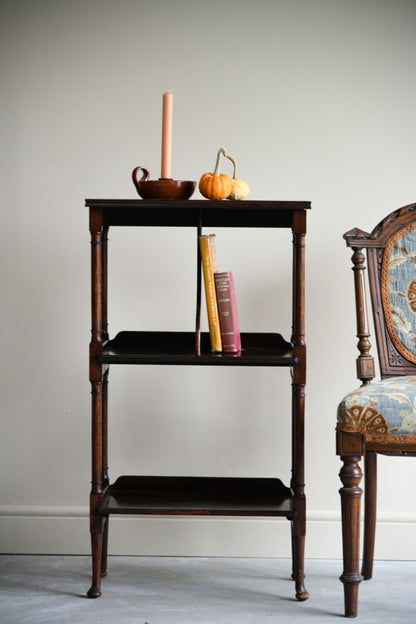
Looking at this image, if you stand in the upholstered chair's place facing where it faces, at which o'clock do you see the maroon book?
The maroon book is roughly at 2 o'clock from the upholstered chair.

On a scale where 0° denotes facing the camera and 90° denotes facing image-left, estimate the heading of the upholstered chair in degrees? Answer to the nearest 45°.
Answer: approximately 0°

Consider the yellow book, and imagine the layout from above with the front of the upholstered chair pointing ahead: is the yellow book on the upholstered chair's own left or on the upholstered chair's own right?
on the upholstered chair's own right

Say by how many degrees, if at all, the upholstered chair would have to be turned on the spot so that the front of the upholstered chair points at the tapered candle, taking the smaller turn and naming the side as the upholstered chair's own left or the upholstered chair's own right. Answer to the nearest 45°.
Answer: approximately 45° to the upholstered chair's own right
